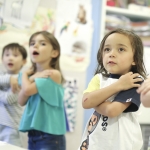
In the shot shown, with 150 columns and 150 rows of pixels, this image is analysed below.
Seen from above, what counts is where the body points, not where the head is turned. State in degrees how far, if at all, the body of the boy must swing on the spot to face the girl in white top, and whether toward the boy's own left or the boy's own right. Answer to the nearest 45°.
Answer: approximately 90° to the boy's own left

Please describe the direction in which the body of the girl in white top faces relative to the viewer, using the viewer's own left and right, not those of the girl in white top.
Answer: facing the viewer and to the left of the viewer

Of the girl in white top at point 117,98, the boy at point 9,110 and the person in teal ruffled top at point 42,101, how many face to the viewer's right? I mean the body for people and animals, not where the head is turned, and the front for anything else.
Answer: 0

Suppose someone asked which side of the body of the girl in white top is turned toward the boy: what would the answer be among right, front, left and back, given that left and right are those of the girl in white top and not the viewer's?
right
